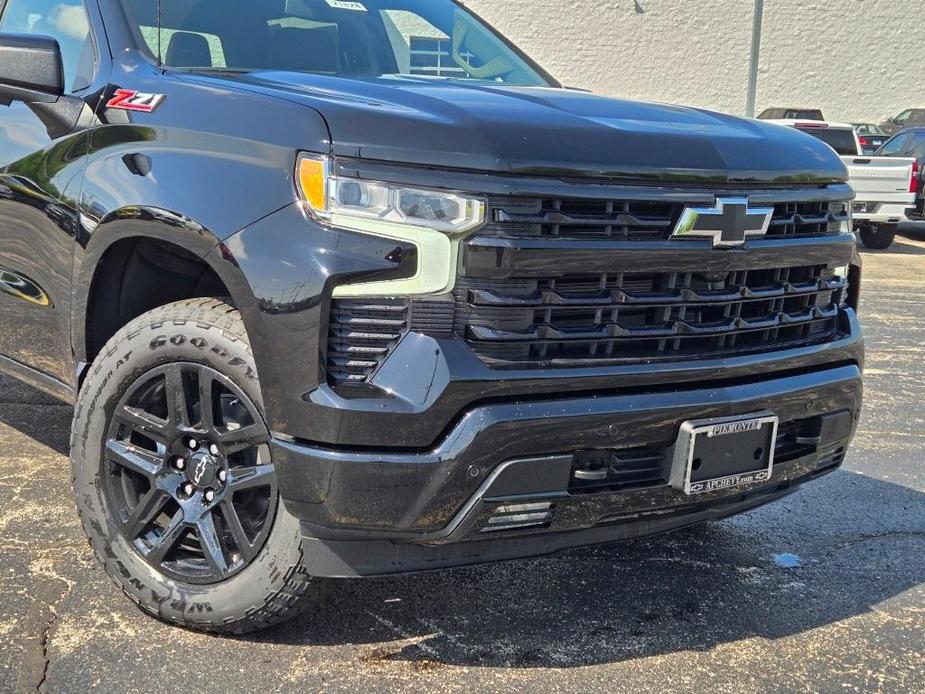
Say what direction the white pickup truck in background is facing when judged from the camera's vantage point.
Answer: facing away from the viewer and to the left of the viewer

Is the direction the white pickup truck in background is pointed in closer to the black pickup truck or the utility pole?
the utility pole

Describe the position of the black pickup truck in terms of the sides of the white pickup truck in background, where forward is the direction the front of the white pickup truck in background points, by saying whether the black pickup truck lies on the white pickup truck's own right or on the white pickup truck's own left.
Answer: on the white pickup truck's own left

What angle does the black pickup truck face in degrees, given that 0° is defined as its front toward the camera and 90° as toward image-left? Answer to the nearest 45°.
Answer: approximately 315°

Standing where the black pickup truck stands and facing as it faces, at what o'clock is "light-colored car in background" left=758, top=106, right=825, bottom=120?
The light-colored car in background is roughly at 8 o'clock from the black pickup truck.

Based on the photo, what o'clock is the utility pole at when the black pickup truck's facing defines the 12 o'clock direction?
The utility pole is roughly at 8 o'clock from the black pickup truck.

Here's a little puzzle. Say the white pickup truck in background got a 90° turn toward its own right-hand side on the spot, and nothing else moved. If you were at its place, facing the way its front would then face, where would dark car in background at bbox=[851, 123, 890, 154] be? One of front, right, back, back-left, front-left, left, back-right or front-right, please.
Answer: front-left

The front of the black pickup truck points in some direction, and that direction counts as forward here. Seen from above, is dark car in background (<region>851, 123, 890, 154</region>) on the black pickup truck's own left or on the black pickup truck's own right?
on the black pickup truck's own left

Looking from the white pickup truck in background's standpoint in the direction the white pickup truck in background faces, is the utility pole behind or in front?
in front

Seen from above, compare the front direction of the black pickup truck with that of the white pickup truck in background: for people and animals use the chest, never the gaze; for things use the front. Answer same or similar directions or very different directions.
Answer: very different directions
